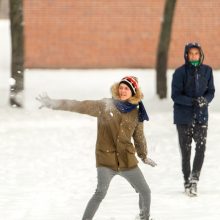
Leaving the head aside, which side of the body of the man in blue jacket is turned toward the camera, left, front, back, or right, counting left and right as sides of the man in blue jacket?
front

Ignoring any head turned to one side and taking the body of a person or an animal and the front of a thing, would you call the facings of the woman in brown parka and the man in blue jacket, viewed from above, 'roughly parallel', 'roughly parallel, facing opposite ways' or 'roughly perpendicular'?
roughly parallel

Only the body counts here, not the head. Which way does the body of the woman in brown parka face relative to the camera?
toward the camera

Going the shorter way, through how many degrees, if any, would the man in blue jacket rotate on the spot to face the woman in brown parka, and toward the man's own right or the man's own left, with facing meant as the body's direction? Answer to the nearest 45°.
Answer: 0° — they already face them

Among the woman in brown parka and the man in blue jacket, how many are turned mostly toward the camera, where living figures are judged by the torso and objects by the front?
2

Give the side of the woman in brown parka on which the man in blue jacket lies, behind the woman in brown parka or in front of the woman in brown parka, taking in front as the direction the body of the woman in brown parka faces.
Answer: behind

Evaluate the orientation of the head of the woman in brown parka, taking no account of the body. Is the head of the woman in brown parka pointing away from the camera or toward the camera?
toward the camera
